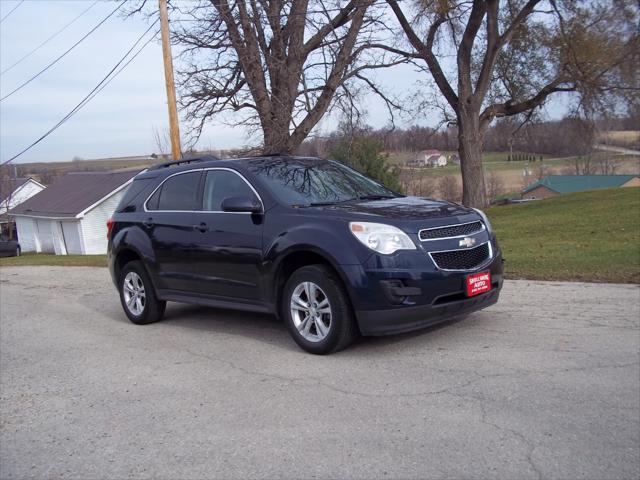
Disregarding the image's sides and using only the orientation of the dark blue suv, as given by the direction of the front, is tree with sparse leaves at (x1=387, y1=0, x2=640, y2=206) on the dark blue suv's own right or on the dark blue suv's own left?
on the dark blue suv's own left

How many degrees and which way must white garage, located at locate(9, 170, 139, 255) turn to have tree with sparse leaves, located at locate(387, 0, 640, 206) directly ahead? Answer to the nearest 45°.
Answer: approximately 90° to its left

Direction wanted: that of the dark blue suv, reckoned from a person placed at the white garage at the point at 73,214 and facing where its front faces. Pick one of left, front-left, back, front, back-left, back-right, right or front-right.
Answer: front-left

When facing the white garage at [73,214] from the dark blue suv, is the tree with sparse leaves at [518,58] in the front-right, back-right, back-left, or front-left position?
front-right

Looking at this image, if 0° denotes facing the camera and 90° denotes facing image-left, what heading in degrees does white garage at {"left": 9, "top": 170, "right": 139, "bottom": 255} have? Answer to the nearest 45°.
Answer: approximately 45°

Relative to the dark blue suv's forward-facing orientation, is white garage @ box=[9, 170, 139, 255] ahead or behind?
behind

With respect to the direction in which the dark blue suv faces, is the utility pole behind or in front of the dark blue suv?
behind

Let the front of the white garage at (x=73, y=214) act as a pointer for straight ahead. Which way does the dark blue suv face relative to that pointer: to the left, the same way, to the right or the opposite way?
to the left

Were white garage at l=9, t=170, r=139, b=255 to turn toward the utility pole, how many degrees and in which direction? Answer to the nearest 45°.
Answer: approximately 45° to its left

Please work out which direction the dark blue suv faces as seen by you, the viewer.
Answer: facing the viewer and to the right of the viewer
